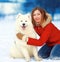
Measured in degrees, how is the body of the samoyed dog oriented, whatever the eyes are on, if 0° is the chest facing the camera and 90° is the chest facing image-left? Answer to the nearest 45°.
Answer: approximately 315°
